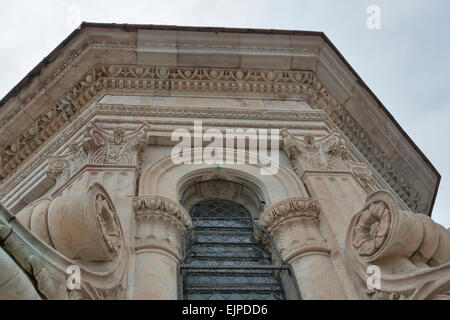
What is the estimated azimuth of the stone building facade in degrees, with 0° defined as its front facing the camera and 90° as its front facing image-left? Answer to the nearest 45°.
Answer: approximately 0°
